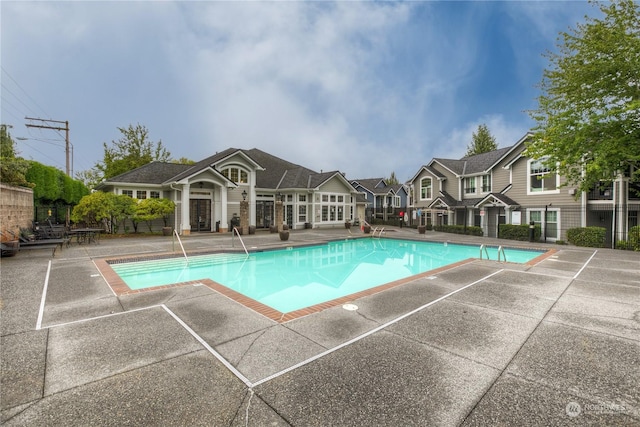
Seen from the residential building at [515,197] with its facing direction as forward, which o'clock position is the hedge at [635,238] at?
The hedge is roughly at 9 o'clock from the residential building.

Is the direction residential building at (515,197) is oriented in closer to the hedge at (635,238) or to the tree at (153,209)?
the tree

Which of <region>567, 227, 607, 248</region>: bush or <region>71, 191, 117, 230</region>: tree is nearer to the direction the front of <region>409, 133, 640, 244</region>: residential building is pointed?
the tree

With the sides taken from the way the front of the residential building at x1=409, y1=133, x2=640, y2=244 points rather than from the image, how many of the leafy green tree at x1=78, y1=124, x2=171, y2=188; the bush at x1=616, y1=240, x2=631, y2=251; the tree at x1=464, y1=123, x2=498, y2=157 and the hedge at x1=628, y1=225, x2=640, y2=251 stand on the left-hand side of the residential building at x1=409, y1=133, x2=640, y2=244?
2

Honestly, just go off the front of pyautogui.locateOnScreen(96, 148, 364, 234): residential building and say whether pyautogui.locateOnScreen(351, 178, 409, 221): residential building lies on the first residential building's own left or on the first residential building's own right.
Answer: on the first residential building's own left

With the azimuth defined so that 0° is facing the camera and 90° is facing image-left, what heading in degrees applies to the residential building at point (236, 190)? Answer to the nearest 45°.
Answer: approximately 0°

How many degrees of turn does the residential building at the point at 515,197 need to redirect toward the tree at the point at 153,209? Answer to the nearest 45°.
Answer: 0° — it already faces it

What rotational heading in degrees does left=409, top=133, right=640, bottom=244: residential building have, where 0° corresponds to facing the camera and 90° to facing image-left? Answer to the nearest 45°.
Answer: approximately 45°

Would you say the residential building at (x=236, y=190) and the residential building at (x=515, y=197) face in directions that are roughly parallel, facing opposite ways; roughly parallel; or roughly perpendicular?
roughly perpendicular

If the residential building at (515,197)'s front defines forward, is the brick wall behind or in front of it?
in front

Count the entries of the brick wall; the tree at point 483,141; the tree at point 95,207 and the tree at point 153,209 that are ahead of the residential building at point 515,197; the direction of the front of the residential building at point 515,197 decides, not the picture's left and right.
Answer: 3

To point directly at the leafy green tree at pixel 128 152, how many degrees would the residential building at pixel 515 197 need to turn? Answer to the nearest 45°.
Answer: approximately 45° to its right
